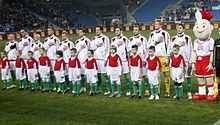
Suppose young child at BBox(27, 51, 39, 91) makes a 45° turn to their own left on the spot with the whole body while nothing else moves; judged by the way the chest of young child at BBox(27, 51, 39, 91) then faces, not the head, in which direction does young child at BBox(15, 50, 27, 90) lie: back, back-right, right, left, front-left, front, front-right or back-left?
back

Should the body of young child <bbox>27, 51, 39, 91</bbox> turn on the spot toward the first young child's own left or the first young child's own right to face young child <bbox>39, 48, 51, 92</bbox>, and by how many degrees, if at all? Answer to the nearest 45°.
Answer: approximately 45° to the first young child's own left

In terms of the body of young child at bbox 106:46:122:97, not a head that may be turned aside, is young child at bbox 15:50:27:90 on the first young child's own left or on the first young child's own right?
on the first young child's own right

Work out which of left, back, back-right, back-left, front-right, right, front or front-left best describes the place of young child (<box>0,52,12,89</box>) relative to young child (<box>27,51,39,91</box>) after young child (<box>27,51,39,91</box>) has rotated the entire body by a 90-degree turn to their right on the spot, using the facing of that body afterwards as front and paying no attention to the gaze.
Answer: front-right

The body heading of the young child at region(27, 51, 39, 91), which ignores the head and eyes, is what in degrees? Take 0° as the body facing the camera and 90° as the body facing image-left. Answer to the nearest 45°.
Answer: approximately 0°

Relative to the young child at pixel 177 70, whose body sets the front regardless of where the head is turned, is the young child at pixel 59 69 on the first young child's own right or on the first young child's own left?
on the first young child's own right

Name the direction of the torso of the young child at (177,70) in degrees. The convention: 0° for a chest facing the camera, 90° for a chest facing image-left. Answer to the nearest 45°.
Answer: approximately 0°
